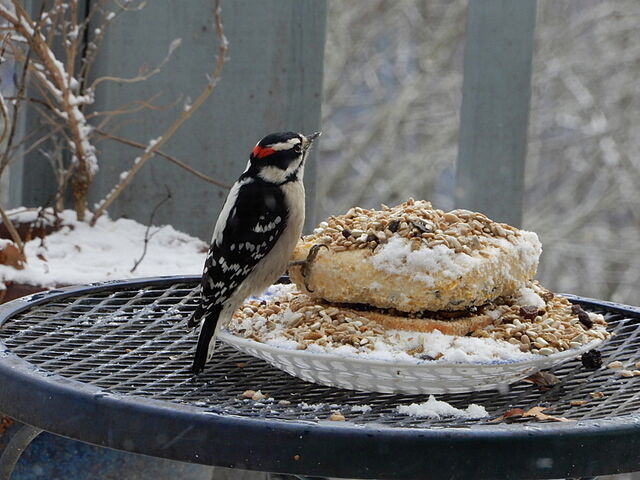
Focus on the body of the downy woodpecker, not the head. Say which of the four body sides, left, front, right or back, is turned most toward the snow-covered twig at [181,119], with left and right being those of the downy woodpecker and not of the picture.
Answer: left

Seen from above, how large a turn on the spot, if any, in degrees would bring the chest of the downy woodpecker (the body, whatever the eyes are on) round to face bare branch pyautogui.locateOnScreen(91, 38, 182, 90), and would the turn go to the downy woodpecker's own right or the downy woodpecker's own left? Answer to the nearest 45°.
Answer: approximately 90° to the downy woodpecker's own left

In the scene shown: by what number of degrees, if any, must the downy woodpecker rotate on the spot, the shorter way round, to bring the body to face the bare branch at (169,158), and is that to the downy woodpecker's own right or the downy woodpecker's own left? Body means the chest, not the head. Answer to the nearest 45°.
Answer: approximately 90° to the downy woodpecker's own left

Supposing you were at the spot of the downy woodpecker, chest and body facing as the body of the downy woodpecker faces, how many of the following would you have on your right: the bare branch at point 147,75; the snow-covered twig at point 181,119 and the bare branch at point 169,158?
0

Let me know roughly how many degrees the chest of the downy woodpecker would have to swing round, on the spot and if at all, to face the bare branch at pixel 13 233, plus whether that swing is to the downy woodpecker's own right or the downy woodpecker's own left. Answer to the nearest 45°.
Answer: approximately 135° to the downy woodpecker's own left

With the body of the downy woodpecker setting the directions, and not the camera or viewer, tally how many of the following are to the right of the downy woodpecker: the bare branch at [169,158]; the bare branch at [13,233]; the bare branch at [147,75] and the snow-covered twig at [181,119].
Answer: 0

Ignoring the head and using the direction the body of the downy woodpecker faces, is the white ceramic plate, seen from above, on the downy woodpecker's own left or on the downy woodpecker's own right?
on the downy woodpecker's own right

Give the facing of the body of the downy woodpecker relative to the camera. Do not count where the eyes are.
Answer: to the viewer's right

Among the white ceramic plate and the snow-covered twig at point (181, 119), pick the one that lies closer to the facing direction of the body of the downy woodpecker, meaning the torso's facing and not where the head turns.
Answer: the white ceramic plate

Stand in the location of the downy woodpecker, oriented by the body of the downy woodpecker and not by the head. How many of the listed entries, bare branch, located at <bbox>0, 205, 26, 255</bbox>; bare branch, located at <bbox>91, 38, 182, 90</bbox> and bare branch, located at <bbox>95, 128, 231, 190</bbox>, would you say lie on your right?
0

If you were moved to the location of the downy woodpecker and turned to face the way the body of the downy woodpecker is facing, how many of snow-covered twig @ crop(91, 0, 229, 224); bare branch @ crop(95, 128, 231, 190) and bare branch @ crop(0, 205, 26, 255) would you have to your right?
0
